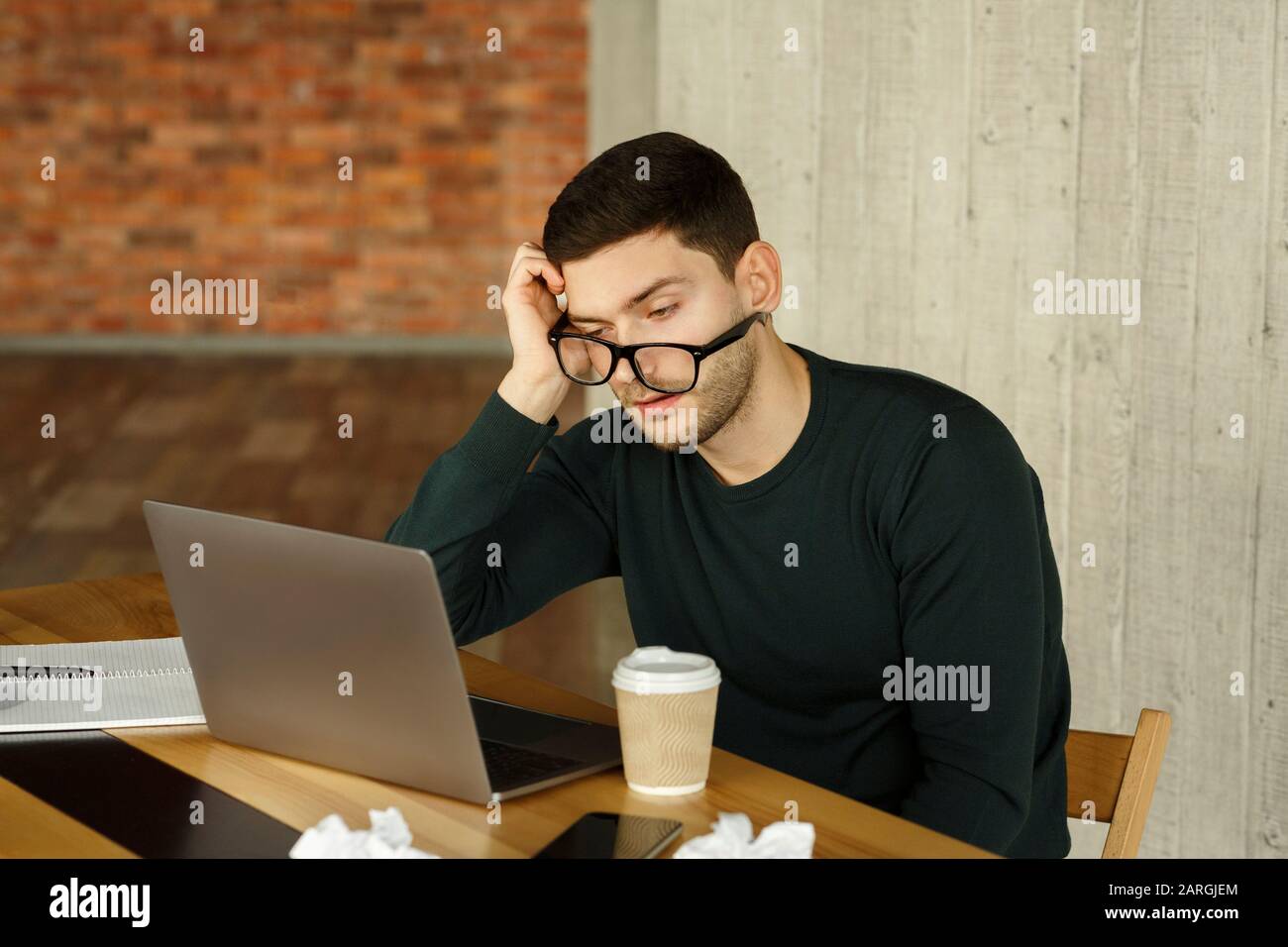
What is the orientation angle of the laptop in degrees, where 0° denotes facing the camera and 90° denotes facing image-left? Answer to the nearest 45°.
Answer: approximately 225°

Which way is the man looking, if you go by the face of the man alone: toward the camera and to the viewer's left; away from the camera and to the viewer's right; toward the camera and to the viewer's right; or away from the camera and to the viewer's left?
toward the camera and to the viewer's left

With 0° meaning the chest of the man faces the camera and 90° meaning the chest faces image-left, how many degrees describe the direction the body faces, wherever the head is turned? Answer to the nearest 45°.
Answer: approximately 45°
